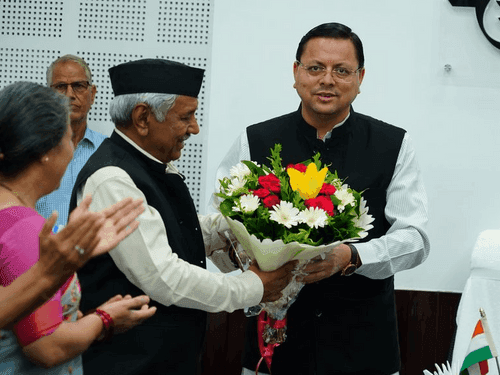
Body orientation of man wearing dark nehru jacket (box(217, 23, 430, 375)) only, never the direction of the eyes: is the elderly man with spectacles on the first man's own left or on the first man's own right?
on the first man's own right

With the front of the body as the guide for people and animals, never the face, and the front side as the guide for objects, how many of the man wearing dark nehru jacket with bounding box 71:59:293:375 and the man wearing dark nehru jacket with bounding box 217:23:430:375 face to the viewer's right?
1

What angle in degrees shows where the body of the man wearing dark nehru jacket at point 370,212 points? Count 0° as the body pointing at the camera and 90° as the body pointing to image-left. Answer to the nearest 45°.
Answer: approximately 0°

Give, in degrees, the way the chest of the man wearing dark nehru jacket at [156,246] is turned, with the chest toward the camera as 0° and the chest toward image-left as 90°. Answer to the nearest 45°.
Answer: approximately 270°

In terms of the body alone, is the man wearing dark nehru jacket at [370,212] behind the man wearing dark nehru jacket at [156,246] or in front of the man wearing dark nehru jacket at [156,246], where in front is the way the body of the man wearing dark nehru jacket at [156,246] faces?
in front

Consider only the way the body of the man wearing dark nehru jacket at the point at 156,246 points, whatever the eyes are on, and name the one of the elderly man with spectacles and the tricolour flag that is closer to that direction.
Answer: the tricolour flag

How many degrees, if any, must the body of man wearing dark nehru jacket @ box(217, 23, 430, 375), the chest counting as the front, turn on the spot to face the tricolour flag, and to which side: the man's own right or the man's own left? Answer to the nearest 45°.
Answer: approximately 90° to the man's own left

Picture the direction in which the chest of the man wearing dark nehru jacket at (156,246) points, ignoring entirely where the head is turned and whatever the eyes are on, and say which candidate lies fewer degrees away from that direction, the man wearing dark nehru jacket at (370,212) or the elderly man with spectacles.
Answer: the man wearing dark nehru jacket

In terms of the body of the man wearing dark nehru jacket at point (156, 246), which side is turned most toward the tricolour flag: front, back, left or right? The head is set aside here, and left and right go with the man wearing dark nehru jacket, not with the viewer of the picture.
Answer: front

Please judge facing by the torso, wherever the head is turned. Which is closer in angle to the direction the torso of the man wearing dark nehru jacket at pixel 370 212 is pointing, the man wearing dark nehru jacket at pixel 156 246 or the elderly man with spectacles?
the man wearing dark nehru jacket

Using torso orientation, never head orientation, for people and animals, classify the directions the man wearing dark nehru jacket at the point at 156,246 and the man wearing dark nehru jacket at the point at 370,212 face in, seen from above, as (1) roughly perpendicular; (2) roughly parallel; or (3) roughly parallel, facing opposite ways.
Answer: roughly perpendicular
